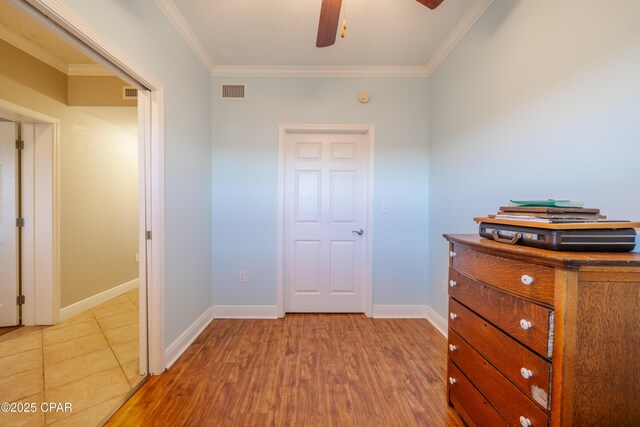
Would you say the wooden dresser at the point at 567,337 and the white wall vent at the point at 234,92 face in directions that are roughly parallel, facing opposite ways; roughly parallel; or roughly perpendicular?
roughly perpendicular

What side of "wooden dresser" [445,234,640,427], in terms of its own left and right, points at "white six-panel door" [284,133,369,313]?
right

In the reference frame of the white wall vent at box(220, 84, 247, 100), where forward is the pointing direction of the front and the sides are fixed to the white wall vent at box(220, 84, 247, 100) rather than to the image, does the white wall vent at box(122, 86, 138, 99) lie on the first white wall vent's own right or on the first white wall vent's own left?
on the first white wall vent's own right

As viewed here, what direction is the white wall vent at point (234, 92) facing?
toward the camera

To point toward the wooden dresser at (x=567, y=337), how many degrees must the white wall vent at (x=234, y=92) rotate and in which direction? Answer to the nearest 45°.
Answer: approximately 45° to its left

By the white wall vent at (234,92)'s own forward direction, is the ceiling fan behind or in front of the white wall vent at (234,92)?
in front

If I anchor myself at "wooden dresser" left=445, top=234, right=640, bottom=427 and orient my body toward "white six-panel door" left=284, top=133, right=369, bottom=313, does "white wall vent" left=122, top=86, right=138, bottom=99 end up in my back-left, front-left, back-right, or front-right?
front-left

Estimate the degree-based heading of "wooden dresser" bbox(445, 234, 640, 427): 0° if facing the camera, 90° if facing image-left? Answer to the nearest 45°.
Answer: approximately 45°

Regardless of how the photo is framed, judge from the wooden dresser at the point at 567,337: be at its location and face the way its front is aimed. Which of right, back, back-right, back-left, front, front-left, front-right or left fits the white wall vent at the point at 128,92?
front-right

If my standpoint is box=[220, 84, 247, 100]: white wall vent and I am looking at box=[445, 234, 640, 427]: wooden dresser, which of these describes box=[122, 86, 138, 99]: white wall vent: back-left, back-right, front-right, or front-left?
back-right

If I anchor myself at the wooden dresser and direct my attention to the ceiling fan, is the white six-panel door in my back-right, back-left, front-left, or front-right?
front-right

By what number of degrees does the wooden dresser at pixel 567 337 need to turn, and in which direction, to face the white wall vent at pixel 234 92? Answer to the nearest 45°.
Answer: approximately 45° to its right

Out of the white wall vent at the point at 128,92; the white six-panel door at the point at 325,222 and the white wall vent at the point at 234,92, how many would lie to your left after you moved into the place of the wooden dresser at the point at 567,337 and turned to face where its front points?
0
